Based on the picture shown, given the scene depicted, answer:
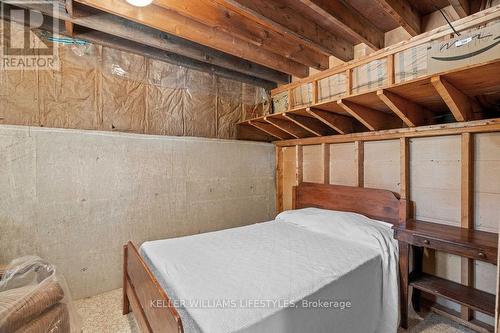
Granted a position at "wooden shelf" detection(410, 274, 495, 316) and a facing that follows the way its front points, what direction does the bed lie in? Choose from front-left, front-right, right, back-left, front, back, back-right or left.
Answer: front

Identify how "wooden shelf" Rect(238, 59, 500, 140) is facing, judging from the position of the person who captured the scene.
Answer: facing the viewer and to the left of the viewer

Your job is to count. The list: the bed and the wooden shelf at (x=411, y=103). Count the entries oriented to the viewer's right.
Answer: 0

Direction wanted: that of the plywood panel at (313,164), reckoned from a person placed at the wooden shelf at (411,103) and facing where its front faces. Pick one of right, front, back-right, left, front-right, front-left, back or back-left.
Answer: right

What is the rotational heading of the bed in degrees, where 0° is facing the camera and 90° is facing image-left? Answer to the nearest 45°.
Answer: approximately 45°

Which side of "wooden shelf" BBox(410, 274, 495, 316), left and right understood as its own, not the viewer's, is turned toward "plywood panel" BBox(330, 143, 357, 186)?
right

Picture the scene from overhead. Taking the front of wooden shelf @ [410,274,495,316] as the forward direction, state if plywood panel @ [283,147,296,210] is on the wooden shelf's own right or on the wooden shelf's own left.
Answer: on the wooden shelf's own right

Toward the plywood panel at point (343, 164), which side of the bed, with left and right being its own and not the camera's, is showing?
back

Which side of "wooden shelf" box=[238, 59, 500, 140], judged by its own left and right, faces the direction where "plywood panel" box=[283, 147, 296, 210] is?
right

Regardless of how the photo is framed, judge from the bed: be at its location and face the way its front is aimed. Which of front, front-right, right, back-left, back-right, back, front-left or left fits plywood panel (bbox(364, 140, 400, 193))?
back
